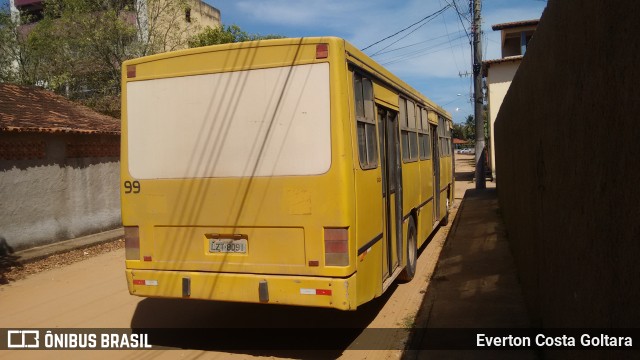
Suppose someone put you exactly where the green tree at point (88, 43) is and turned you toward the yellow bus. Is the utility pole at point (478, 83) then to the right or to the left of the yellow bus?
left

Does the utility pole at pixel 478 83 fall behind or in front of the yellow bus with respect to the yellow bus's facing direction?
in front

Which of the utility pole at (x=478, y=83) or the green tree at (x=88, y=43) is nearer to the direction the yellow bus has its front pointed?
the utility pole

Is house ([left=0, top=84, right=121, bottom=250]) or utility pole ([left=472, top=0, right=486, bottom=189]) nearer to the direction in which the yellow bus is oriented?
the utility pole

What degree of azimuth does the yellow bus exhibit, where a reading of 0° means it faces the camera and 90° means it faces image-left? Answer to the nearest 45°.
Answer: approximately 225°
